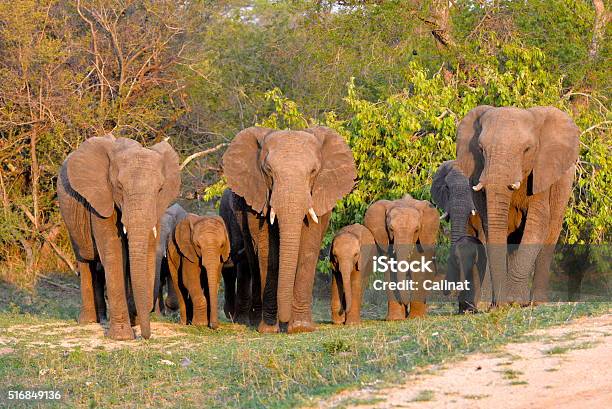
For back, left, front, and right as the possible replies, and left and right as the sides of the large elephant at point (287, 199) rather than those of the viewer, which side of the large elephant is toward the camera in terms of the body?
front

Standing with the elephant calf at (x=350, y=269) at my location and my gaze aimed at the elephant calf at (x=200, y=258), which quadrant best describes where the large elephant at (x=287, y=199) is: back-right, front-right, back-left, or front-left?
front-left

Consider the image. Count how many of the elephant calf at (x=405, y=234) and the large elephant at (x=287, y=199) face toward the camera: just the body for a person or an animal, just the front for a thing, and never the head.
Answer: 2

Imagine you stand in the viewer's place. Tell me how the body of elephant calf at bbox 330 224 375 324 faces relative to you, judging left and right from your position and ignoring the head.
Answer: facing the viewer

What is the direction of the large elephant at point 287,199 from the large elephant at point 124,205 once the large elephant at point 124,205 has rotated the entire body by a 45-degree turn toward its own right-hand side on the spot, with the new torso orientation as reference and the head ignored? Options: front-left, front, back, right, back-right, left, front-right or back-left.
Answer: left

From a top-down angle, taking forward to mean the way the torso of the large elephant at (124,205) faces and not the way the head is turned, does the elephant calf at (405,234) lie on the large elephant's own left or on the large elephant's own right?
on the large elephant's own left

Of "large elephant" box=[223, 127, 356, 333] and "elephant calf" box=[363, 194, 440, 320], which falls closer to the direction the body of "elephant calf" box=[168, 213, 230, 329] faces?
the large elephant

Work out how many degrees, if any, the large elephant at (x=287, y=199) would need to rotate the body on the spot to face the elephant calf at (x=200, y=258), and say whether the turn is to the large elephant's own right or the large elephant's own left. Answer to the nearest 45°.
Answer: approximately 135° to the large elephant's own right

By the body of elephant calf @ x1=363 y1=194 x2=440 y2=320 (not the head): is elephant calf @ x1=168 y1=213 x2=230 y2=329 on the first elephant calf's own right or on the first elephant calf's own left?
on the first elephant calf's own right

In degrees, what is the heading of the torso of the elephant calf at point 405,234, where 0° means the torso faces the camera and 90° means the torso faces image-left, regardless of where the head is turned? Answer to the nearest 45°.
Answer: approximately 0°

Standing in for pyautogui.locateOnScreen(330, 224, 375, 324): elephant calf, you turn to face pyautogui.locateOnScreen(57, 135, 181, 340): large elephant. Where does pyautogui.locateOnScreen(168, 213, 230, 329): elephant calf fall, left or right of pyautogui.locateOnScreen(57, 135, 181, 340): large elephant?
right

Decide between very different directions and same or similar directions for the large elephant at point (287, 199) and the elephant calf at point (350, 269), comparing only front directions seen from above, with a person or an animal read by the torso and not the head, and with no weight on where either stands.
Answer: same or similar directions

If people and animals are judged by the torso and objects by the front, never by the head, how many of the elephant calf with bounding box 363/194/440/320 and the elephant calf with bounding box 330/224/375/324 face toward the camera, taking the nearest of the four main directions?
2

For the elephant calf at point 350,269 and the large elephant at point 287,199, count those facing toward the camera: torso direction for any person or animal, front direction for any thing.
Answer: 2

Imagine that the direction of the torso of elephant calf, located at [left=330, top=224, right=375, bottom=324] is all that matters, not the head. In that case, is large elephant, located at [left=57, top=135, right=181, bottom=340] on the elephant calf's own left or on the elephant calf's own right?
on the elephant calf's own right

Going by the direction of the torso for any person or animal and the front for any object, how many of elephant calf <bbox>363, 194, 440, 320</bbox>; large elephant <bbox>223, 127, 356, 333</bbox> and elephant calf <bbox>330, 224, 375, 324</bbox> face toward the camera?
3
